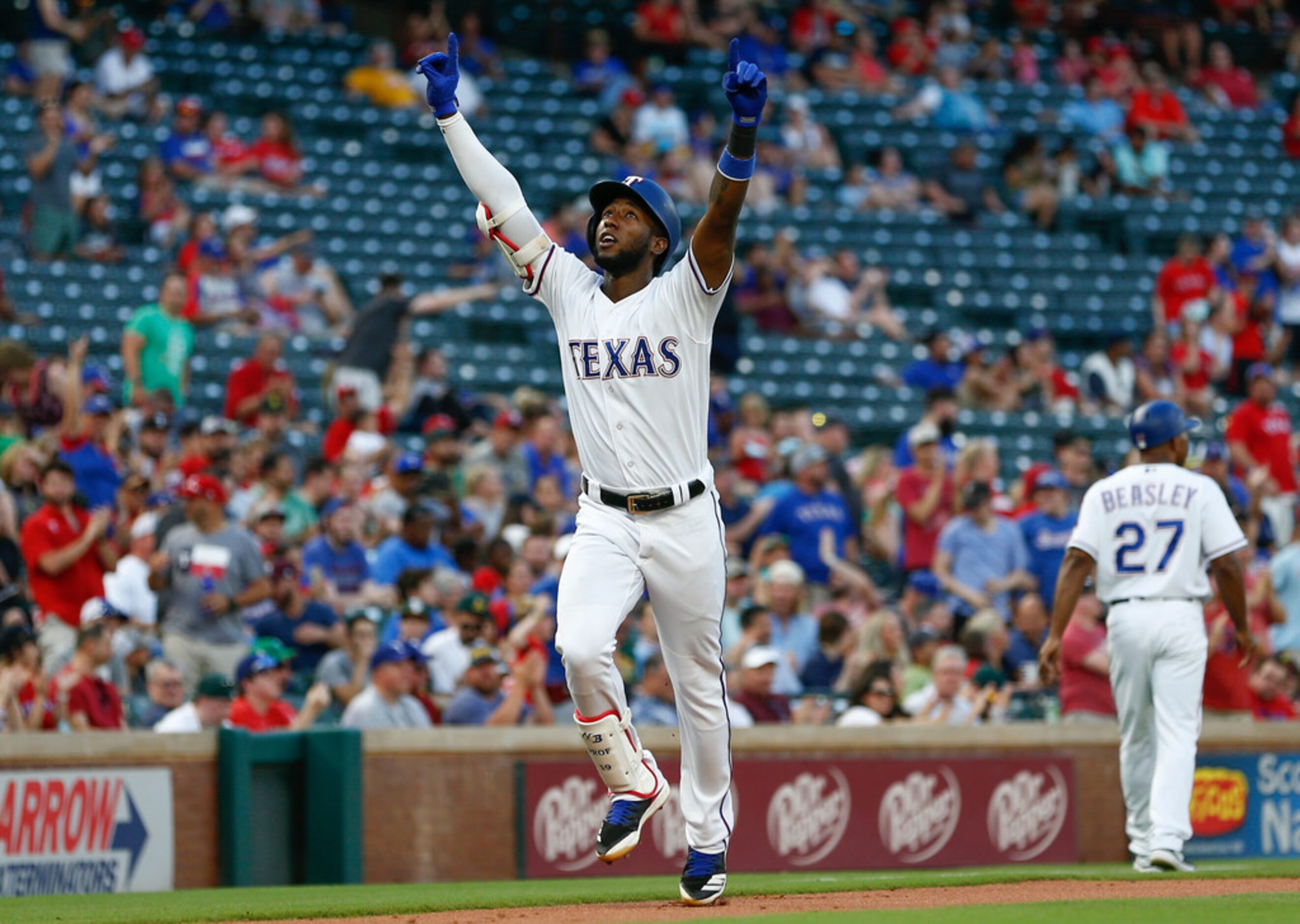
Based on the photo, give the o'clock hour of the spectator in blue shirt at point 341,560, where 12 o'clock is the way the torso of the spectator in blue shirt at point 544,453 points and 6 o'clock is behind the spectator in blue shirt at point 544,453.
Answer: the spectator in blue shirt at point 341,560 is roughly at 1 o'clock from the spectator in blue shirt at point 544,453.

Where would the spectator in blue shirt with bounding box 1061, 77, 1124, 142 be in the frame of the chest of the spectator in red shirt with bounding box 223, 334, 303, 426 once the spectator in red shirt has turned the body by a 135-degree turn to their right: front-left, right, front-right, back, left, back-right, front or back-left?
back-right

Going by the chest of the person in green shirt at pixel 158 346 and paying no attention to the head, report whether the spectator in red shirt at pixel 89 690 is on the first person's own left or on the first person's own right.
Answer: on the first person's own right

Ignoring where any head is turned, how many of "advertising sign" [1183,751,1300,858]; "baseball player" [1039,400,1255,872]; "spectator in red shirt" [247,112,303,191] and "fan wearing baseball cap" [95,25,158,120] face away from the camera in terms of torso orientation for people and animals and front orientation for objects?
1

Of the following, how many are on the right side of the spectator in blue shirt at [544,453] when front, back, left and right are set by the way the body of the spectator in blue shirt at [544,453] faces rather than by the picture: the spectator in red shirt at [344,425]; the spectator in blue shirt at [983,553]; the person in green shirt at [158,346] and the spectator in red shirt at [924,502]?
2

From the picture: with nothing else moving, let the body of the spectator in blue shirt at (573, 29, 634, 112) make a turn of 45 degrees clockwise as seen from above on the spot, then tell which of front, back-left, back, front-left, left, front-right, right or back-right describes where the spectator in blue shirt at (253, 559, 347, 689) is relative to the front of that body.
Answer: front-left

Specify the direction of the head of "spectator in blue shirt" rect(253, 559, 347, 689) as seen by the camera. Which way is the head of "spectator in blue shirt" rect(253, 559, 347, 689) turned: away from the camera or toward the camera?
toward the camera

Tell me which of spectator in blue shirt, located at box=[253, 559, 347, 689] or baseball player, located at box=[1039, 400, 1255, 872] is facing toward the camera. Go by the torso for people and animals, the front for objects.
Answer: the spectator in blue shirt

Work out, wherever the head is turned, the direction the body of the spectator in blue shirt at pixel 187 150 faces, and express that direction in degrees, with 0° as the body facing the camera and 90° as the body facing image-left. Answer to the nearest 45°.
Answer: approximately 0°

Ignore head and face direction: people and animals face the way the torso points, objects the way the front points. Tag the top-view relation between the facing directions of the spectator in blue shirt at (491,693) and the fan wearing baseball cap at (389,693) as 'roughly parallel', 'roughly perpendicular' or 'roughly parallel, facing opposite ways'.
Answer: roughly parallel

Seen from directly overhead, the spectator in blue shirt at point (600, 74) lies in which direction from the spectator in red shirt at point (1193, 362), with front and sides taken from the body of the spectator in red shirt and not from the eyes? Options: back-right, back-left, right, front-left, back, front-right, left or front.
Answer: right

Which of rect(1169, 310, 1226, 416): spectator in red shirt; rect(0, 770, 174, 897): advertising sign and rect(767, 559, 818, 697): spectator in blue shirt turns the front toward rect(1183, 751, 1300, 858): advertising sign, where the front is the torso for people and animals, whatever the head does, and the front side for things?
the spectator in red shirt

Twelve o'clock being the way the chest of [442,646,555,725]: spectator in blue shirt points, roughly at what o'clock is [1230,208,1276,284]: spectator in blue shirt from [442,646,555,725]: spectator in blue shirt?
[1230,208,1276,284]: spectator in blue shirt is roughly at 9 o'clock from [442,646,555,725]: spectator in blue shirt.

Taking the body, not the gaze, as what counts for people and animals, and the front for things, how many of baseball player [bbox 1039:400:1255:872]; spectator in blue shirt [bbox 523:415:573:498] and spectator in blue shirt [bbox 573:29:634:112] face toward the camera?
2

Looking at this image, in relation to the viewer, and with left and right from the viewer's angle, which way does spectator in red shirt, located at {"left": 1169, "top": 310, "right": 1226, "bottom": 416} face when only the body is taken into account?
facing the viewer

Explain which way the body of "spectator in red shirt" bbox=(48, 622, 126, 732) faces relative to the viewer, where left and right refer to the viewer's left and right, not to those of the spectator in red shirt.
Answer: facing the viewer and to the right of the viewer

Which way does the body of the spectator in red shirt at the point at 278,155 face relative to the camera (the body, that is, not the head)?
toward the camera

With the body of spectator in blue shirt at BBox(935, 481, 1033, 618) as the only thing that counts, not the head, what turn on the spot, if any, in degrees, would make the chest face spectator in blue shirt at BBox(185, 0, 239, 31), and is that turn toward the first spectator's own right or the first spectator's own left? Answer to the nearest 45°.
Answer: approximately 135° to the first spectator's own right

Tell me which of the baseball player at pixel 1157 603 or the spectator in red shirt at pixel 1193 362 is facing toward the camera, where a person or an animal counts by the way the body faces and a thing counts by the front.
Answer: the spectator in red shirt

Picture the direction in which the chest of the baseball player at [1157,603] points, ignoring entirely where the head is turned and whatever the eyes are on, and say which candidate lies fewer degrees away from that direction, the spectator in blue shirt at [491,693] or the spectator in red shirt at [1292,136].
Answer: the spectator in red shirt

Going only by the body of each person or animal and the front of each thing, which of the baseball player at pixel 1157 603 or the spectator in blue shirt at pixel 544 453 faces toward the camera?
the spectator in blue shirt
